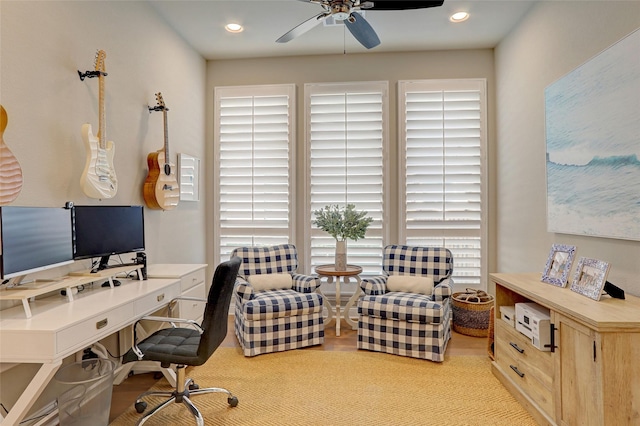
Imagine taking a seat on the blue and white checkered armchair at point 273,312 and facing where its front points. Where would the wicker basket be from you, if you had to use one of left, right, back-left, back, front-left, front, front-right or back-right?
front-left

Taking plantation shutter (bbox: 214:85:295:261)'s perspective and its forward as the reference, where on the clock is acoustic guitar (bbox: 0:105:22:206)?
The acoustic guitar is roughly at 1 o'clock from the plantation shutter.

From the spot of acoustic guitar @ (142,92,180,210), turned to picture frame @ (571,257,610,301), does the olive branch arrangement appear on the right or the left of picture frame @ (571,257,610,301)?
left

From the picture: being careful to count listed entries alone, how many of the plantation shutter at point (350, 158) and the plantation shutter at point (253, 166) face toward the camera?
2

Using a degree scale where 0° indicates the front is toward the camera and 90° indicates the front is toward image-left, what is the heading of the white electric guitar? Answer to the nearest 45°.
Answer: approximately 315°

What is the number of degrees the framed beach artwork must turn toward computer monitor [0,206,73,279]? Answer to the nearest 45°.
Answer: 0° — it already faces it

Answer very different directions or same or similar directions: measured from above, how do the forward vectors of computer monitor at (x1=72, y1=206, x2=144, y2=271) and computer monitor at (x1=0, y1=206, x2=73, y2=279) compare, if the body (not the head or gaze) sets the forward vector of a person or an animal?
same or similar directions

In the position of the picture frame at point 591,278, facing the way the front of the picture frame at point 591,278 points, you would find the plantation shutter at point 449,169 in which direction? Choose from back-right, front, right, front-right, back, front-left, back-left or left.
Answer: right

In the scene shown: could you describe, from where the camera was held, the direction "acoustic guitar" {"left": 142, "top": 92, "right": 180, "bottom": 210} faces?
facing the viewer and to the right of the viewer

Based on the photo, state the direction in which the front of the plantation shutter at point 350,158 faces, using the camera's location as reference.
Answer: facing the viewer

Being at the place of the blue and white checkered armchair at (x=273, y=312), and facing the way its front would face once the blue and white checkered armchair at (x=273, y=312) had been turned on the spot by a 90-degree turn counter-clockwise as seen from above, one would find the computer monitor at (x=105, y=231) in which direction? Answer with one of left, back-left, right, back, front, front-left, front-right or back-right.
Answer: back

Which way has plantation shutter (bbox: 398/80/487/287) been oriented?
toward the camera

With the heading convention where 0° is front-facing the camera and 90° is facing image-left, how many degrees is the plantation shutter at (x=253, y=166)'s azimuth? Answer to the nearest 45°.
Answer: approximately 0°

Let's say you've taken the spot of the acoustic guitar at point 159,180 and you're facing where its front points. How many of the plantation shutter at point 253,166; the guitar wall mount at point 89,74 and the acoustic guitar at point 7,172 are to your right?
2

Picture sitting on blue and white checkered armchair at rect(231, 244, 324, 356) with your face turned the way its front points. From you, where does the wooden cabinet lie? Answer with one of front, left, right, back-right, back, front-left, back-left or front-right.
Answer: front

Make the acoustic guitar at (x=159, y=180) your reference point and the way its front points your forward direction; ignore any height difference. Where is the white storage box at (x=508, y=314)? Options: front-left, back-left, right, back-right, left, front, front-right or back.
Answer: front

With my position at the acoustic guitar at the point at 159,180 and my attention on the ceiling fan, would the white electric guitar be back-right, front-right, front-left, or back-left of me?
front-right

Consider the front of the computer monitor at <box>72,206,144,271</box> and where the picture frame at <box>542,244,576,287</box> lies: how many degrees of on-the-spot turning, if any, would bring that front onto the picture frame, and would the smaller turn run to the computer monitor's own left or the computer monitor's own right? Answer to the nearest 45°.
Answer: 0° — it already faces it

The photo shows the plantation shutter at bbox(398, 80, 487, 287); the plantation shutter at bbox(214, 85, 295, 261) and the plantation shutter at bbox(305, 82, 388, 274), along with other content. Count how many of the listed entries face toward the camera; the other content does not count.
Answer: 3

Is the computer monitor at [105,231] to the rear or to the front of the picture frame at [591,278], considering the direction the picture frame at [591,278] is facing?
to the front
